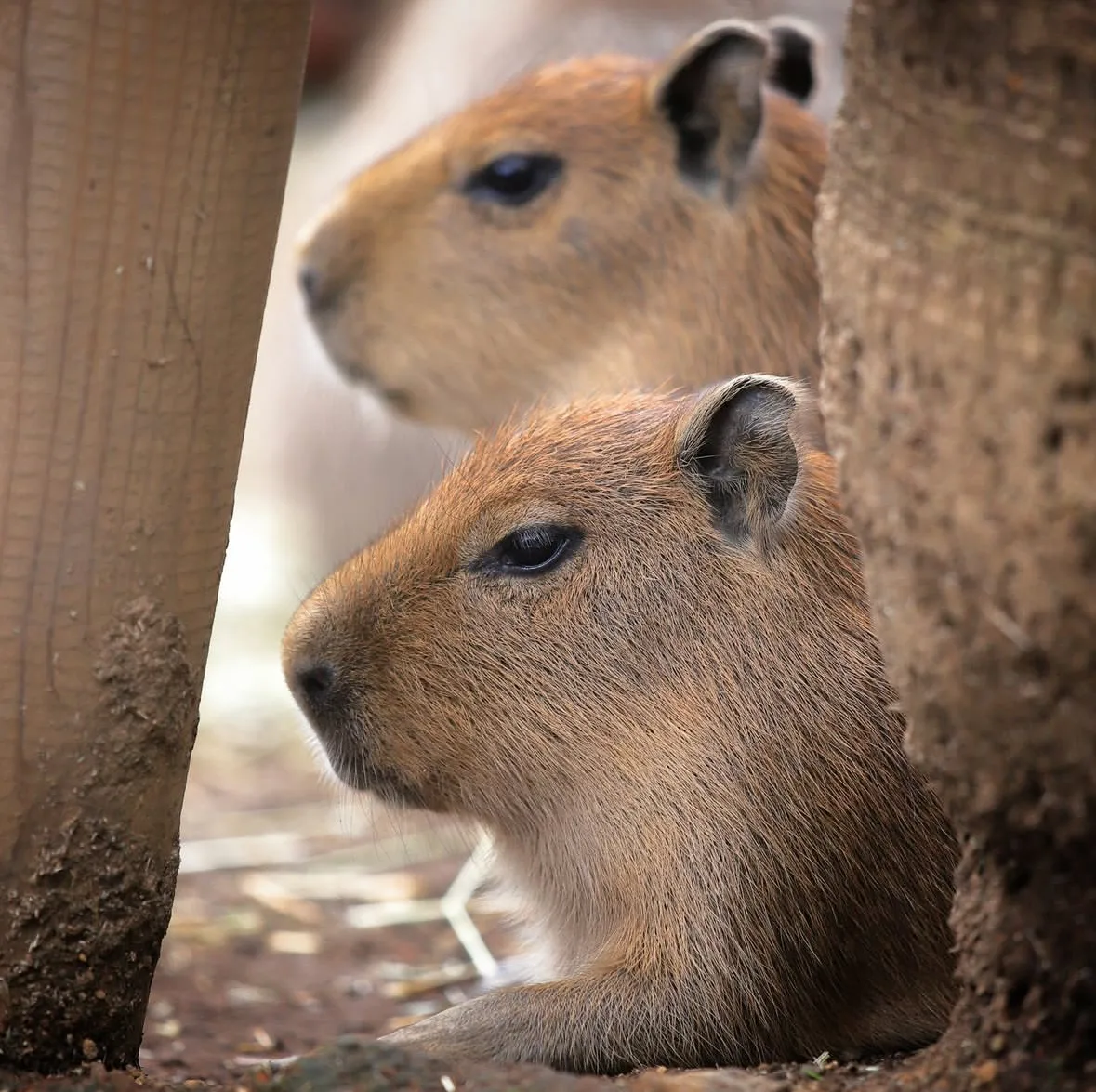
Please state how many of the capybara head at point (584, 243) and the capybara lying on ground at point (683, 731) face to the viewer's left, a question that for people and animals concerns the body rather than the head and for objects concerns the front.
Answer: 2

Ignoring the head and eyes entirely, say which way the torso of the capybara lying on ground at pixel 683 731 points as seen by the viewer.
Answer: to the viewer's left

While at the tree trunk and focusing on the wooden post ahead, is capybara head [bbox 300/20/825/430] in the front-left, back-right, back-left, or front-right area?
front-right

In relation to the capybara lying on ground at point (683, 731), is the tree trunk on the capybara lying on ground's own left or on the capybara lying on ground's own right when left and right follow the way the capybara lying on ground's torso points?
on the capybara lying on ground's own left

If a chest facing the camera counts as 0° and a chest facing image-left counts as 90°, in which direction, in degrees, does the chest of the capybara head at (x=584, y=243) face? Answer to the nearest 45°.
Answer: approximately 90°

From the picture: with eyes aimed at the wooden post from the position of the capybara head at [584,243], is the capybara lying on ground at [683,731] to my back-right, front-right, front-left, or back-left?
front-left

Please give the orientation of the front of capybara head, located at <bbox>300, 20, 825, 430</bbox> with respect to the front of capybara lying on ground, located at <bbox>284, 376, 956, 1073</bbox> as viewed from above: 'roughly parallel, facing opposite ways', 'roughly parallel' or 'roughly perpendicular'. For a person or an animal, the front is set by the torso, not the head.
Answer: roughly parallel

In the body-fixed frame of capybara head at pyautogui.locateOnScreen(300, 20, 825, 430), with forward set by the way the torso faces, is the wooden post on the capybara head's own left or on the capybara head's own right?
on the capybara head's own left
